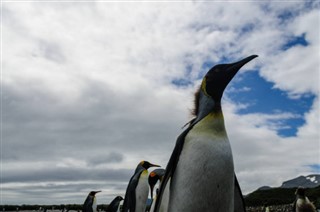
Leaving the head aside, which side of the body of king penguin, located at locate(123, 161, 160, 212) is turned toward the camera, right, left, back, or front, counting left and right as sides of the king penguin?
right

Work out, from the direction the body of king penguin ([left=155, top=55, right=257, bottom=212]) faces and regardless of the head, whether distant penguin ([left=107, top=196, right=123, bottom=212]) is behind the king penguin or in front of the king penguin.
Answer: behind

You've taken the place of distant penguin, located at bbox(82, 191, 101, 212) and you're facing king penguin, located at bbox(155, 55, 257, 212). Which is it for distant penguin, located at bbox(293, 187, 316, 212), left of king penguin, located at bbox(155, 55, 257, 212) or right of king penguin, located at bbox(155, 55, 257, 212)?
left

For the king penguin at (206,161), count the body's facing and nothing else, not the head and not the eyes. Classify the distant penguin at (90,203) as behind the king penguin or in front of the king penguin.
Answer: behind

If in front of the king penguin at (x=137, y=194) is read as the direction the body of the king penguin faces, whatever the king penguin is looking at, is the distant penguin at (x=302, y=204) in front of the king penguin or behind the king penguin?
in front

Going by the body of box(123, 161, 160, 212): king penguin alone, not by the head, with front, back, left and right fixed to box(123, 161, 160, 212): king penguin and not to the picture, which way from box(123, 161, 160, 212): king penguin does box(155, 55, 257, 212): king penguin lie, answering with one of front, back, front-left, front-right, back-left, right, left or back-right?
right
